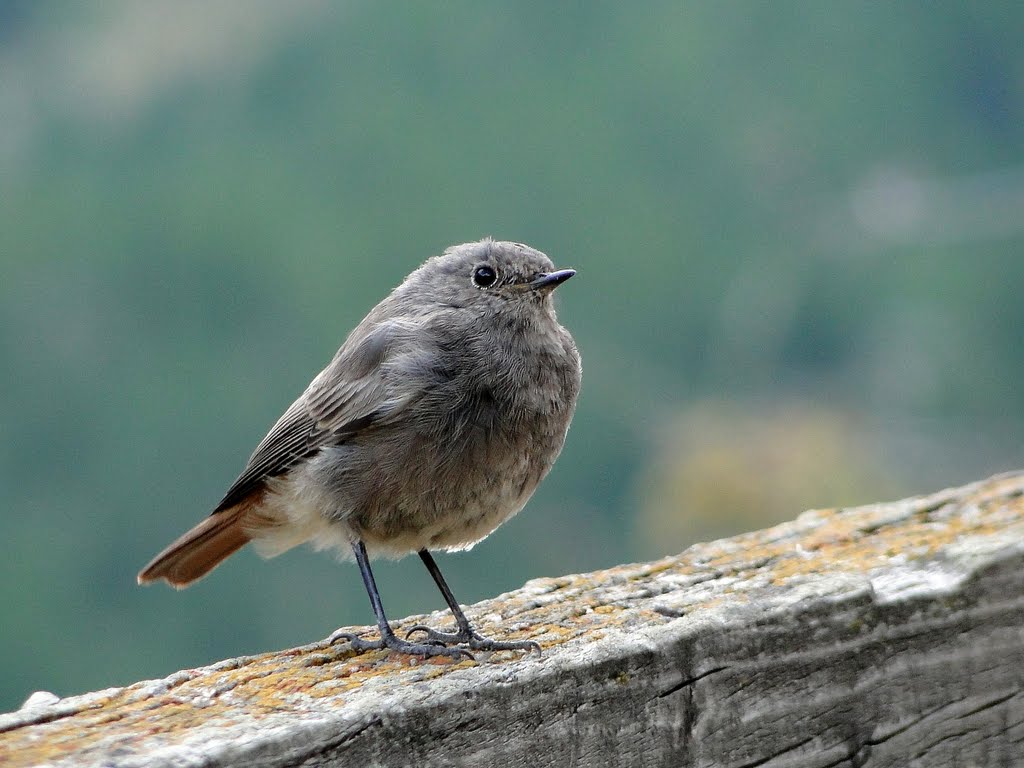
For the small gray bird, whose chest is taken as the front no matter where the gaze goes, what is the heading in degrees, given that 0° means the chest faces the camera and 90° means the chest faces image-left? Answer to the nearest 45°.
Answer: approximately 270°
